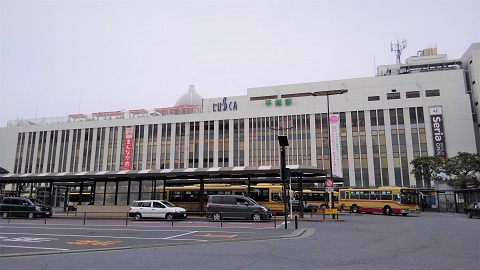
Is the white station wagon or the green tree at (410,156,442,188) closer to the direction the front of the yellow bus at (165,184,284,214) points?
the green tree

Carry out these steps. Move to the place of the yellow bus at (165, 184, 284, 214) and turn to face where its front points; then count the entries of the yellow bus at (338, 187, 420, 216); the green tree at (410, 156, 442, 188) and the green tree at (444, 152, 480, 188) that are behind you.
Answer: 0

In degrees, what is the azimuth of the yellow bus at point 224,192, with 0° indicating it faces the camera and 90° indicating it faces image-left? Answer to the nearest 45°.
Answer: approximately 270°

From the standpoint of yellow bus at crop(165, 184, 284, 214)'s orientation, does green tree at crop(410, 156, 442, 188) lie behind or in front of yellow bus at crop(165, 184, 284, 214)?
in front

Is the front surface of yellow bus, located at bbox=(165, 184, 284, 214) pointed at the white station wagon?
no

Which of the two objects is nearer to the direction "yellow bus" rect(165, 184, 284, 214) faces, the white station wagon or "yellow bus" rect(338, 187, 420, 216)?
the yellow bus

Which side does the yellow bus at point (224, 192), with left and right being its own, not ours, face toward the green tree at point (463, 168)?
front

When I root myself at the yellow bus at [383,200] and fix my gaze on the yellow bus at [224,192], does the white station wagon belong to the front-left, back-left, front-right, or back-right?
front-left

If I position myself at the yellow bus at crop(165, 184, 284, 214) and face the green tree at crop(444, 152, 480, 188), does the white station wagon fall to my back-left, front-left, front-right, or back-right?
back-right

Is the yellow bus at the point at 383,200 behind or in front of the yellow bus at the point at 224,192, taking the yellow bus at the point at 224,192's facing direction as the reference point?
in front
